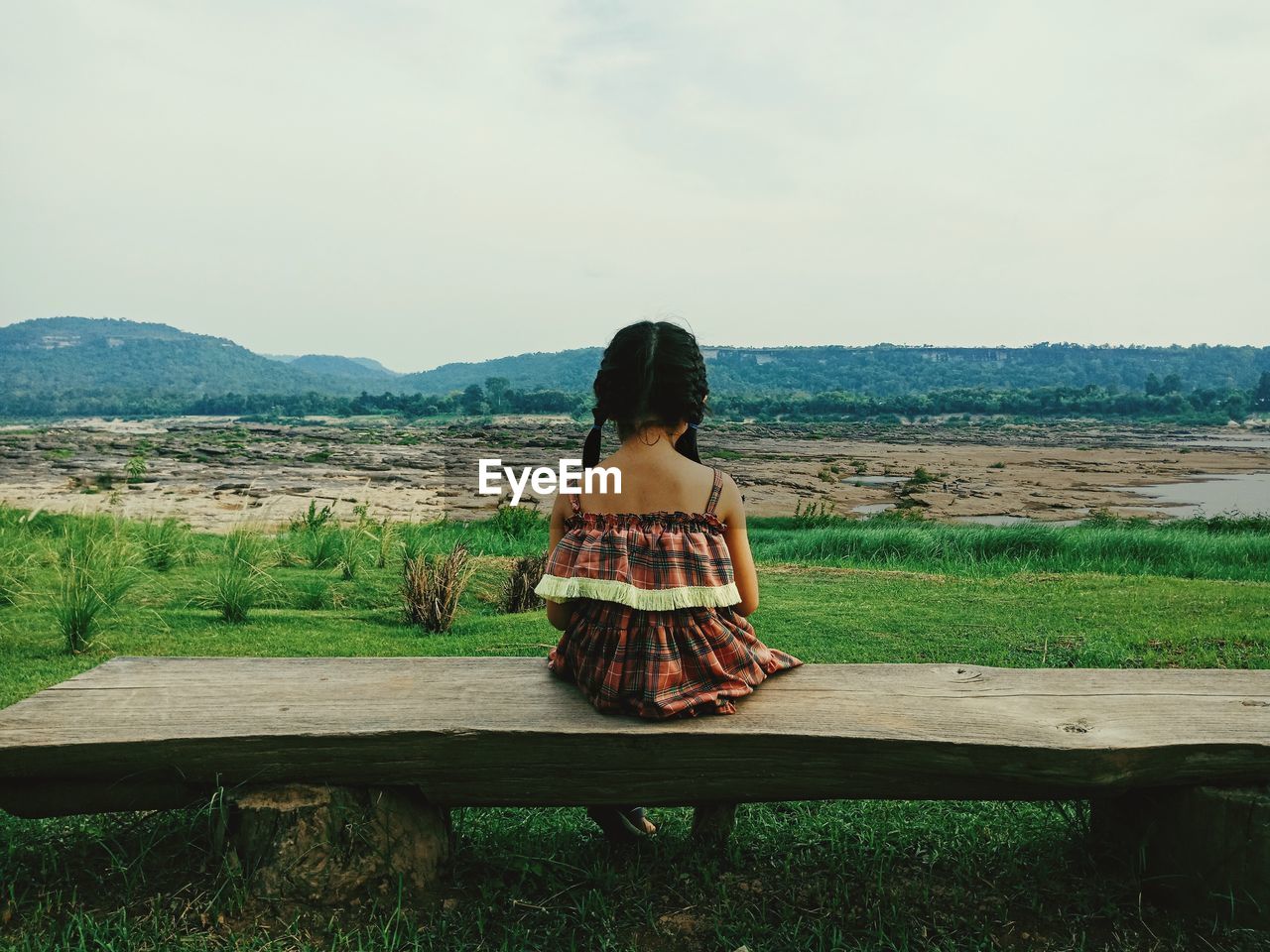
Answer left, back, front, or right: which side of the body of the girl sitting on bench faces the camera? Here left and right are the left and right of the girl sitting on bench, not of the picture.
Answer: back

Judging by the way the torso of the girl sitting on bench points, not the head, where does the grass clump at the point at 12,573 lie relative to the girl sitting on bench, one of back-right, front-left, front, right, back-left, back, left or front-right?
front-left

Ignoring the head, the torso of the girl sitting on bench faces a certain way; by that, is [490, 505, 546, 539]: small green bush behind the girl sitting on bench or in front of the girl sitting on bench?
in front

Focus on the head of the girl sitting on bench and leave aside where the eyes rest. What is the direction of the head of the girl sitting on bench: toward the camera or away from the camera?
away from the camera

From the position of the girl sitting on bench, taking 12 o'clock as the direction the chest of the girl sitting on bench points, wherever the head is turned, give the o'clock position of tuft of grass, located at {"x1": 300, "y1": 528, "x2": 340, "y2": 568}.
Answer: The tuft of grass is roughly at 11 o'clock from the girl sitting on bench.

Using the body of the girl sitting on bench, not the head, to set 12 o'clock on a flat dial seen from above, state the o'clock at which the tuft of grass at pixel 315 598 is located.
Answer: The tuft of grass is roughly at 11 o'clock from the girl sitting on bench.

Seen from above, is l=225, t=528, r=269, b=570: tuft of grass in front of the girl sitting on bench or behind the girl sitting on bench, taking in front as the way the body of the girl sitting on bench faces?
in front

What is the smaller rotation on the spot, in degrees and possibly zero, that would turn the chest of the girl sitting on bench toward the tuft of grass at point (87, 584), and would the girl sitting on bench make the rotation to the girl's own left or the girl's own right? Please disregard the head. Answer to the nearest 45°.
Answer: approximately 45° to the girl's own left

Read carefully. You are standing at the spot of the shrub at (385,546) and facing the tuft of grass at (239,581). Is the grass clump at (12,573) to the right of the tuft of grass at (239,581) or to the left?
right

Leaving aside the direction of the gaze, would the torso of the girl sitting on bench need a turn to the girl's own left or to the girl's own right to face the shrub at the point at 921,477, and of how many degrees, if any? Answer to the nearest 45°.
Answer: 0° — they already face it

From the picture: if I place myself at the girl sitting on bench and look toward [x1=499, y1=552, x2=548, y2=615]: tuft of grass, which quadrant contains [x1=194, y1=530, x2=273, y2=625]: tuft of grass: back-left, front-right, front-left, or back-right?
front-left

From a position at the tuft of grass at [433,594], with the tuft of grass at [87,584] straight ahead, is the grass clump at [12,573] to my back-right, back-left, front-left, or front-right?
front-right

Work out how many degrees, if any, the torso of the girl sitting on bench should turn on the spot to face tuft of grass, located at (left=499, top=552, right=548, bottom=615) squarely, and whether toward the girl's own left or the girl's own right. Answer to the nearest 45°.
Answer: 0° — they already face it
